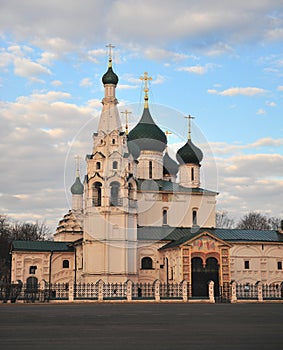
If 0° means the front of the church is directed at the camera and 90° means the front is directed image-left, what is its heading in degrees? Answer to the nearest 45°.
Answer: approximately 0°
